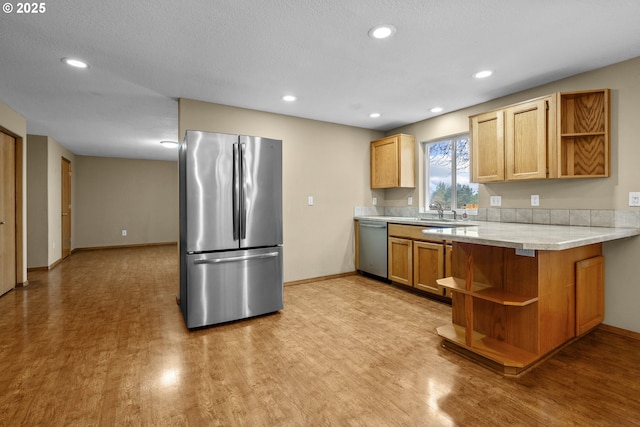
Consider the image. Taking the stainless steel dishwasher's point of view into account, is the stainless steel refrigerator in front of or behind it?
in front

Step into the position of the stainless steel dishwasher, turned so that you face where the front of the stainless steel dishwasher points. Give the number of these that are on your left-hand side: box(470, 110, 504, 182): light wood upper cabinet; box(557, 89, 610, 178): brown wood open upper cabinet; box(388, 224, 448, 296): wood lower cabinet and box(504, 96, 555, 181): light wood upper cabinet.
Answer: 4

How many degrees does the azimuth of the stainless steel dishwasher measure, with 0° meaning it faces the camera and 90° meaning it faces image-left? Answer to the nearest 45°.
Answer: approximately 45°

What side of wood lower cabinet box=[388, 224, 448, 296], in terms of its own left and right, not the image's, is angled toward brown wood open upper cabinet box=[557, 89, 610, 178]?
left

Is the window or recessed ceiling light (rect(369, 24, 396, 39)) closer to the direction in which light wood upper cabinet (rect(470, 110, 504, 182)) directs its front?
the recessed ceiling light

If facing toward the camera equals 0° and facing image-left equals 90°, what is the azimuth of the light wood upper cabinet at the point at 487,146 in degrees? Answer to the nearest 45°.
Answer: approximately 45°

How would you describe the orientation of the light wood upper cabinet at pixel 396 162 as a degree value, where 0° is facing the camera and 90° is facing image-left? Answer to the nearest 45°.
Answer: approximately 45°

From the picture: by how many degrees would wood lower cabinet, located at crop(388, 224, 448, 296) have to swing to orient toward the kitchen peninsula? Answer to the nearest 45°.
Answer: approximately 90° to its left

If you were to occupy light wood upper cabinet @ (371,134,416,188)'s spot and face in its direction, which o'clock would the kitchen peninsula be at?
The kitchen peninsula is roughly at 10 o'clock from the light wood upper cabinet.

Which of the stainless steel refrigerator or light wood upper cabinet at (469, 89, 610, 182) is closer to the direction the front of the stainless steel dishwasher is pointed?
the stainless steel refrigerator

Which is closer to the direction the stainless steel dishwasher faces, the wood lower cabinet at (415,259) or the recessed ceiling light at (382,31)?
the recessed ceiling light

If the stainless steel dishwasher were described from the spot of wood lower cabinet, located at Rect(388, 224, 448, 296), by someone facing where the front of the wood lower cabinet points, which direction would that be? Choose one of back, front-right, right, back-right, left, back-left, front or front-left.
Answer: right

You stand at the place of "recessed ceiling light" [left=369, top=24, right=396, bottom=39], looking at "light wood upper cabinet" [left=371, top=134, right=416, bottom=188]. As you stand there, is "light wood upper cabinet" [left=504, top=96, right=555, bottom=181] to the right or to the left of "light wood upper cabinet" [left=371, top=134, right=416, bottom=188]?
right
